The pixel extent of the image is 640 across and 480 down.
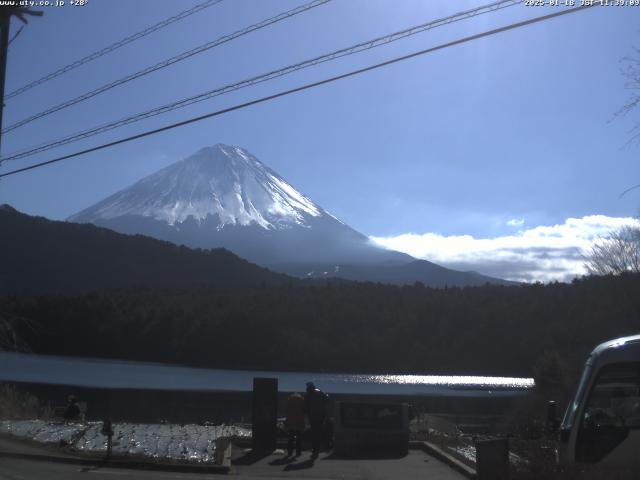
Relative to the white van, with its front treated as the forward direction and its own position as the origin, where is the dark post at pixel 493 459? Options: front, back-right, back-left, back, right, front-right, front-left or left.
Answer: front-right

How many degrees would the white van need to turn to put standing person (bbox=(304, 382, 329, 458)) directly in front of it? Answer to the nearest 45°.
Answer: approximately 45° to its right

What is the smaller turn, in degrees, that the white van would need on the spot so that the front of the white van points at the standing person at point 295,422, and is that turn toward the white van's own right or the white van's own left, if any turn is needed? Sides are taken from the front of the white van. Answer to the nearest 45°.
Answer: approximately 45° to the white van's own right

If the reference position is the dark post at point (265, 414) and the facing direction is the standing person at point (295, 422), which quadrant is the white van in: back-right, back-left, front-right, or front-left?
front-right

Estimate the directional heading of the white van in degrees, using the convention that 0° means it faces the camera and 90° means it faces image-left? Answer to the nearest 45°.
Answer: approximately 90°

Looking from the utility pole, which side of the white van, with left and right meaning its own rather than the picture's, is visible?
front

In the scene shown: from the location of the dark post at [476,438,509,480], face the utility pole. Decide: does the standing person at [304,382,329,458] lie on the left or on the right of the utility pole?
right
